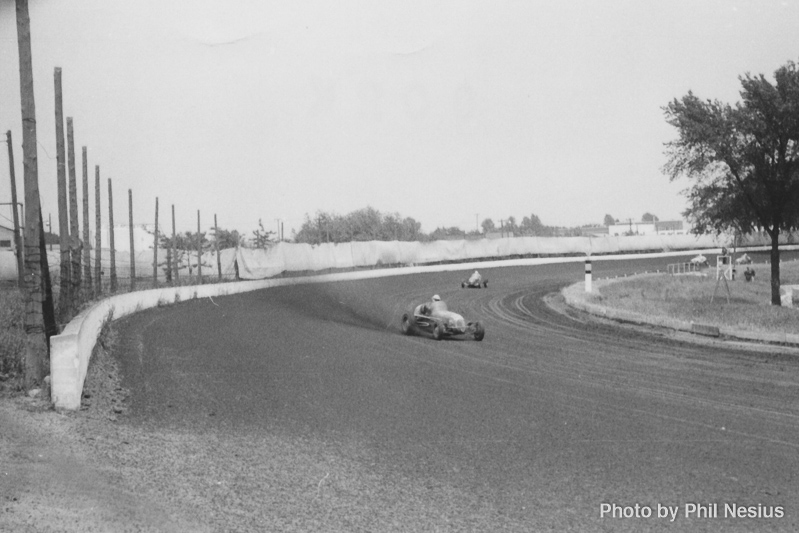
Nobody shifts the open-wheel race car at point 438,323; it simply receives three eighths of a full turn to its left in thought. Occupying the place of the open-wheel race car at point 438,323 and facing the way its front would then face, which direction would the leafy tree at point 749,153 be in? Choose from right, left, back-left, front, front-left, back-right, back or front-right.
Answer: front-right

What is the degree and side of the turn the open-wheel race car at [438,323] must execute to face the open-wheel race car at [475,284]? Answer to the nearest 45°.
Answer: approximately 135° to its left

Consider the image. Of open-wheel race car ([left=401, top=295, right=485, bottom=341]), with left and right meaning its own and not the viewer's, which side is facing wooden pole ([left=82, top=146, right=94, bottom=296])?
back

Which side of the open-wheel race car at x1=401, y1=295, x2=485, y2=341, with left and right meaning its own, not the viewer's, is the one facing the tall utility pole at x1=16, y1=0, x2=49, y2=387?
right

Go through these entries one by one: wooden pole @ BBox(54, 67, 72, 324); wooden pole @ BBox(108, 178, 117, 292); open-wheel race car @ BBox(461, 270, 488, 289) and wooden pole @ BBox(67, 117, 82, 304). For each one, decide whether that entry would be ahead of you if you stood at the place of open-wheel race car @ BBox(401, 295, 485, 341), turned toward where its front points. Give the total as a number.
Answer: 0

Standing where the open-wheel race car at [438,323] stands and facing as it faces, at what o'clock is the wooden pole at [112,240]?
The wooden pole is roughly at 6 o'clock from the open-wheel race car.

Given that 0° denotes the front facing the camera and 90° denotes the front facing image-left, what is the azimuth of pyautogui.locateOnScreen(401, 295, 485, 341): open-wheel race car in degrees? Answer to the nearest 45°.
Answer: approximately 315°
